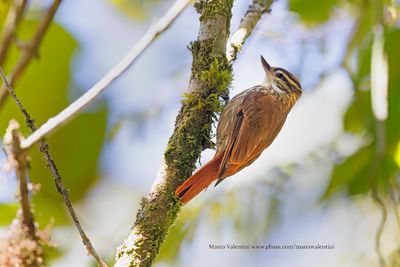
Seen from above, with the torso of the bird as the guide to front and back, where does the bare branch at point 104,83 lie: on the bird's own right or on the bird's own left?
on the bird's own left
